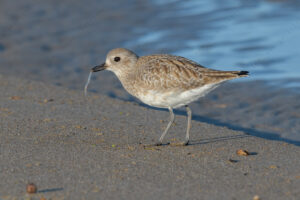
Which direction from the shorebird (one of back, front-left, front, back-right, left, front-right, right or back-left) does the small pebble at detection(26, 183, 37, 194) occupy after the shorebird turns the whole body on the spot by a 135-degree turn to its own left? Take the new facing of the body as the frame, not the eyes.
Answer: right

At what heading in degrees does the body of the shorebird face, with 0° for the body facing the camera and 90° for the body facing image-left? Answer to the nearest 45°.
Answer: approximately 90°
